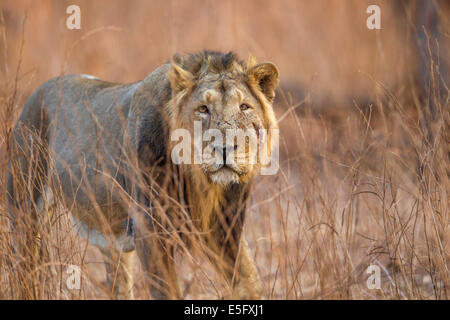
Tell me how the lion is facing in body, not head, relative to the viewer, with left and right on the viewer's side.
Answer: facing the viewer and to the right of the viewer
